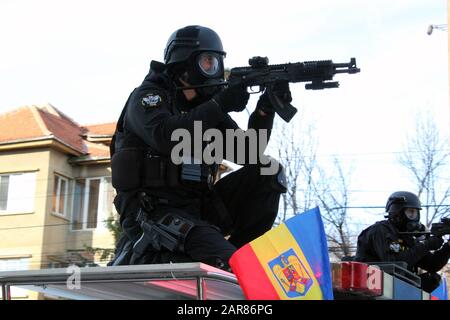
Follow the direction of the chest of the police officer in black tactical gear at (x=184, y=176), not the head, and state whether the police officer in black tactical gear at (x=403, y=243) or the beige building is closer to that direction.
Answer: the police officer in black tactical gear

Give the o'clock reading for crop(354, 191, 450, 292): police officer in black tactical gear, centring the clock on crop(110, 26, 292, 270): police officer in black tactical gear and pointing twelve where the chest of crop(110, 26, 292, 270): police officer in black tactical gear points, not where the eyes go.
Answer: crop(354, 191, 450, 292): police officer in black tactical gear is roughly at 10 o'clock from crop(110, 26, 292, 270): police officer in black tactical gear.

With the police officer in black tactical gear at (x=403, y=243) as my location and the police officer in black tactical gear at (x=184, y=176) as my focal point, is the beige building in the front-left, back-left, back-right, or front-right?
back-right

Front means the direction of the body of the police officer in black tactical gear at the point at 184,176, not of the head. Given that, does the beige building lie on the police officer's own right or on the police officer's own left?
on the police officer's own left

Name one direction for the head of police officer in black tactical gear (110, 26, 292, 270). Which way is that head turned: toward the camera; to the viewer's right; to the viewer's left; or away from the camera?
to the viewer's right

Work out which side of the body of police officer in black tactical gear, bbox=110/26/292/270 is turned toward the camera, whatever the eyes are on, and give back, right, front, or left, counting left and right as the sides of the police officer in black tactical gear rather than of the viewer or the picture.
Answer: right
